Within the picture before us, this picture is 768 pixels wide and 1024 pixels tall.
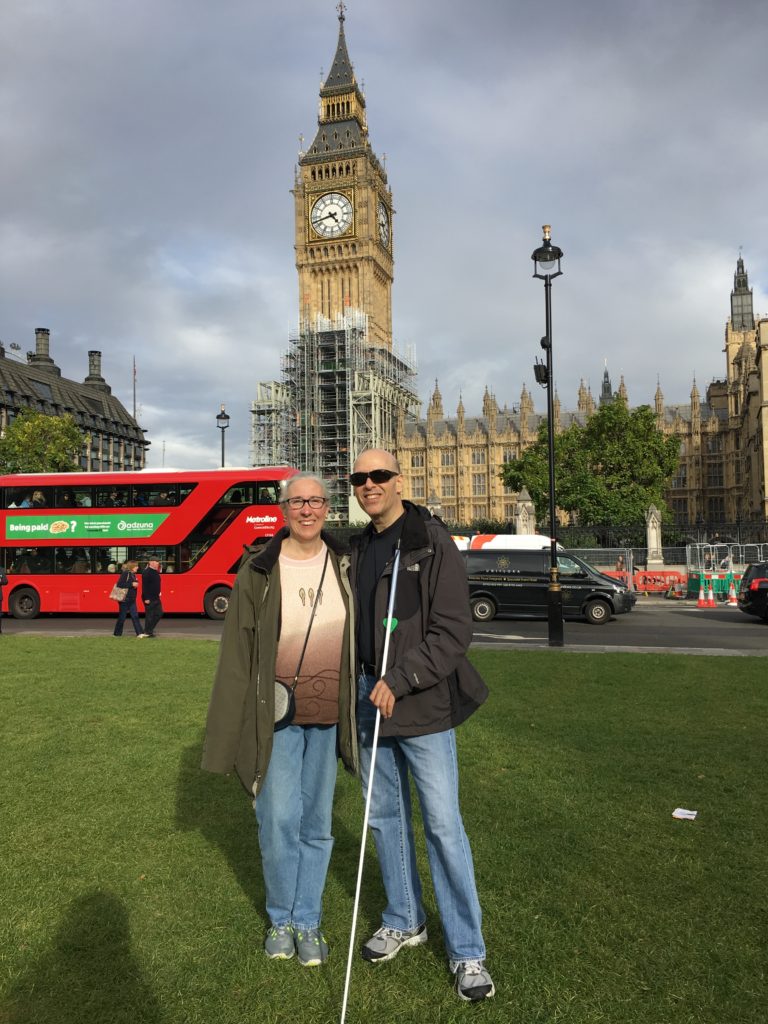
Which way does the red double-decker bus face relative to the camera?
to the viewer's right

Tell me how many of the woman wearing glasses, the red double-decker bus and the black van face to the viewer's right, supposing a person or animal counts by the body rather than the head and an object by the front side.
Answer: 2

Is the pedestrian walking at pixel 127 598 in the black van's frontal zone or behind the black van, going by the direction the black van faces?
behind

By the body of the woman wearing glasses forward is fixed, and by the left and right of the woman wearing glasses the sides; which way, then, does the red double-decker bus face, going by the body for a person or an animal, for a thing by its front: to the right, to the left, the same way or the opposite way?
to the left

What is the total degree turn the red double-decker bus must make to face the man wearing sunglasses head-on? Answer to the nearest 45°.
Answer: approximately 90° to its right

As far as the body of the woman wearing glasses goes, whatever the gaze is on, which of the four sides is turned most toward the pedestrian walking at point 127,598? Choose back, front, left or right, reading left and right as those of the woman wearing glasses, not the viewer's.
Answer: back

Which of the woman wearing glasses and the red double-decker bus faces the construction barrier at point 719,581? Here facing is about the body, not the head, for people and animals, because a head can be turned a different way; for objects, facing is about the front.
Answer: the red double-decker bus

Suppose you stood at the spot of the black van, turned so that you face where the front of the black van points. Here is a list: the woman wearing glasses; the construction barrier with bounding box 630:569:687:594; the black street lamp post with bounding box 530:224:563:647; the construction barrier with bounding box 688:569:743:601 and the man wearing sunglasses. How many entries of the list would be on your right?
3

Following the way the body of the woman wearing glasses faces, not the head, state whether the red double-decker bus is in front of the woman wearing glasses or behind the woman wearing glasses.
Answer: behind

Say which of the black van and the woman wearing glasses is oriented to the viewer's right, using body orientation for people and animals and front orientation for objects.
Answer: the black van

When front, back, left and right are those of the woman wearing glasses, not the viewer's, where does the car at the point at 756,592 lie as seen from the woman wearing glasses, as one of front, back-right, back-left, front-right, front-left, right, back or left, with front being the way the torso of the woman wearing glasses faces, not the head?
back-left

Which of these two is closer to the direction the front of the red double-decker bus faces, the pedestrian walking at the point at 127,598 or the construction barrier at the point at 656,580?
the construction barrier
